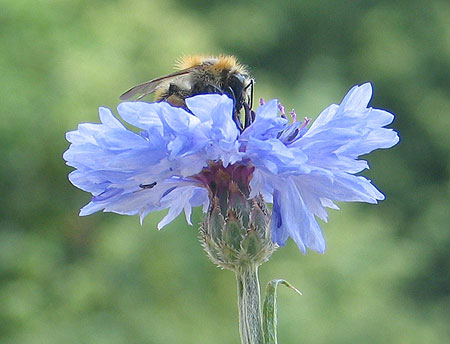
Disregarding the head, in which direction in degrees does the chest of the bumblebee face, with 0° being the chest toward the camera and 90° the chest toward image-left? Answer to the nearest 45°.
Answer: approximately 270°
